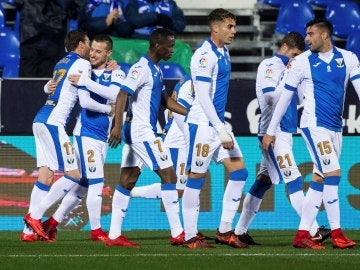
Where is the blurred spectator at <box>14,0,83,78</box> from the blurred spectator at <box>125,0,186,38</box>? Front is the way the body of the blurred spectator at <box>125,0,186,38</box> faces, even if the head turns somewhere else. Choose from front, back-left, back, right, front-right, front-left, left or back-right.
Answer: right

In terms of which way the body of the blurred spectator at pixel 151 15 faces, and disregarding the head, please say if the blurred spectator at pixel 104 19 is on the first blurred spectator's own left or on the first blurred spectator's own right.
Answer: on the first blurred spectator's own right

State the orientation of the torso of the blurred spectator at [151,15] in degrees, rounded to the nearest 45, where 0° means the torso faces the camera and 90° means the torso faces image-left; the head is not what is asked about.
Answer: approximately 0°

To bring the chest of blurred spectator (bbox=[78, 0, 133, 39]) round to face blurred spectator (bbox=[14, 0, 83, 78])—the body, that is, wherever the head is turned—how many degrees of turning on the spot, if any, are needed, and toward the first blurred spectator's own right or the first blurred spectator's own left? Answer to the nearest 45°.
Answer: approximately 90° to the first blurred spectator's own right

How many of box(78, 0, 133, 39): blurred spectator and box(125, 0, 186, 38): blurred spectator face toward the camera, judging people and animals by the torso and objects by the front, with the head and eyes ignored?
2

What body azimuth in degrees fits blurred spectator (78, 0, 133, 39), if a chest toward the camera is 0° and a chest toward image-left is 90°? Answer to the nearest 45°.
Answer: approximately 0°

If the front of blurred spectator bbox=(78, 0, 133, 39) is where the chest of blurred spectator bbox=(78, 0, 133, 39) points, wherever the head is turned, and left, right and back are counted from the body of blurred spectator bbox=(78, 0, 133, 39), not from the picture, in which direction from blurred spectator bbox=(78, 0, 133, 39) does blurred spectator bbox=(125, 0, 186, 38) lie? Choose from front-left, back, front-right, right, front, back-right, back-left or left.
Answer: left
